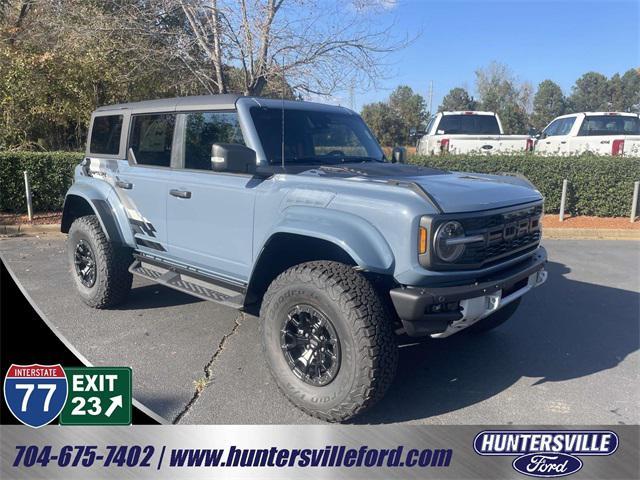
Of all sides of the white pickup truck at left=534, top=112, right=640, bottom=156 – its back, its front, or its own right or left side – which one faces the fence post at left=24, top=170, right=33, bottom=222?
left

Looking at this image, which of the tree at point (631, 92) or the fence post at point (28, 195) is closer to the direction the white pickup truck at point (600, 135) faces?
the tree

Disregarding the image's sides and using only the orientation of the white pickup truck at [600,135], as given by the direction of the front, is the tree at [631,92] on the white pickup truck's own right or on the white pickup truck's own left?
on the white pickup truck's own right

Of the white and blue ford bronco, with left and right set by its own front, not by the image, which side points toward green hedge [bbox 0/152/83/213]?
back

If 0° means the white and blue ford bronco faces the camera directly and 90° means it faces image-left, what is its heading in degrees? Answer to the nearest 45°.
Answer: approximately 315°

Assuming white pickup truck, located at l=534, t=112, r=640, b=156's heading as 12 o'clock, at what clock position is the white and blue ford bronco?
The white and blue ford bronco is roughly at 8 o'clock from the white pickup truck.

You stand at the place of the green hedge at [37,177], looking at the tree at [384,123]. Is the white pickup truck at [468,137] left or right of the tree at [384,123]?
right

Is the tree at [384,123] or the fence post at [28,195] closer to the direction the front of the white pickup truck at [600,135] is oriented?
the tree

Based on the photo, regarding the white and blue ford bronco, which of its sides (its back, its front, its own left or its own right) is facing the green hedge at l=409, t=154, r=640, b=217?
left

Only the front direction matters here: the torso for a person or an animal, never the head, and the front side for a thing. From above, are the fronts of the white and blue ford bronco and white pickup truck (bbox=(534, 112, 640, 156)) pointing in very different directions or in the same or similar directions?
very different directions

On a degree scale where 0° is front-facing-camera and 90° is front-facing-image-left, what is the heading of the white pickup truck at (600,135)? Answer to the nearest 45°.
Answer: approximately 135°

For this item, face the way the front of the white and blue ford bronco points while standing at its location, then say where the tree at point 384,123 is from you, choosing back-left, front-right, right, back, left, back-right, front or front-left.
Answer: back-left

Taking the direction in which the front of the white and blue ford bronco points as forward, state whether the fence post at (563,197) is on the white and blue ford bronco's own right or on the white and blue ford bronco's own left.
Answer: on the white and blue ford bronco's own left

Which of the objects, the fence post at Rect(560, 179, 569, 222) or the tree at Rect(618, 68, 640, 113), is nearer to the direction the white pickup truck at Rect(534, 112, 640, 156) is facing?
the tree

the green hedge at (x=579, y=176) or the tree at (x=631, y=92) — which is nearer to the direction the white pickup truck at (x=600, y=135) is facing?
the tree
